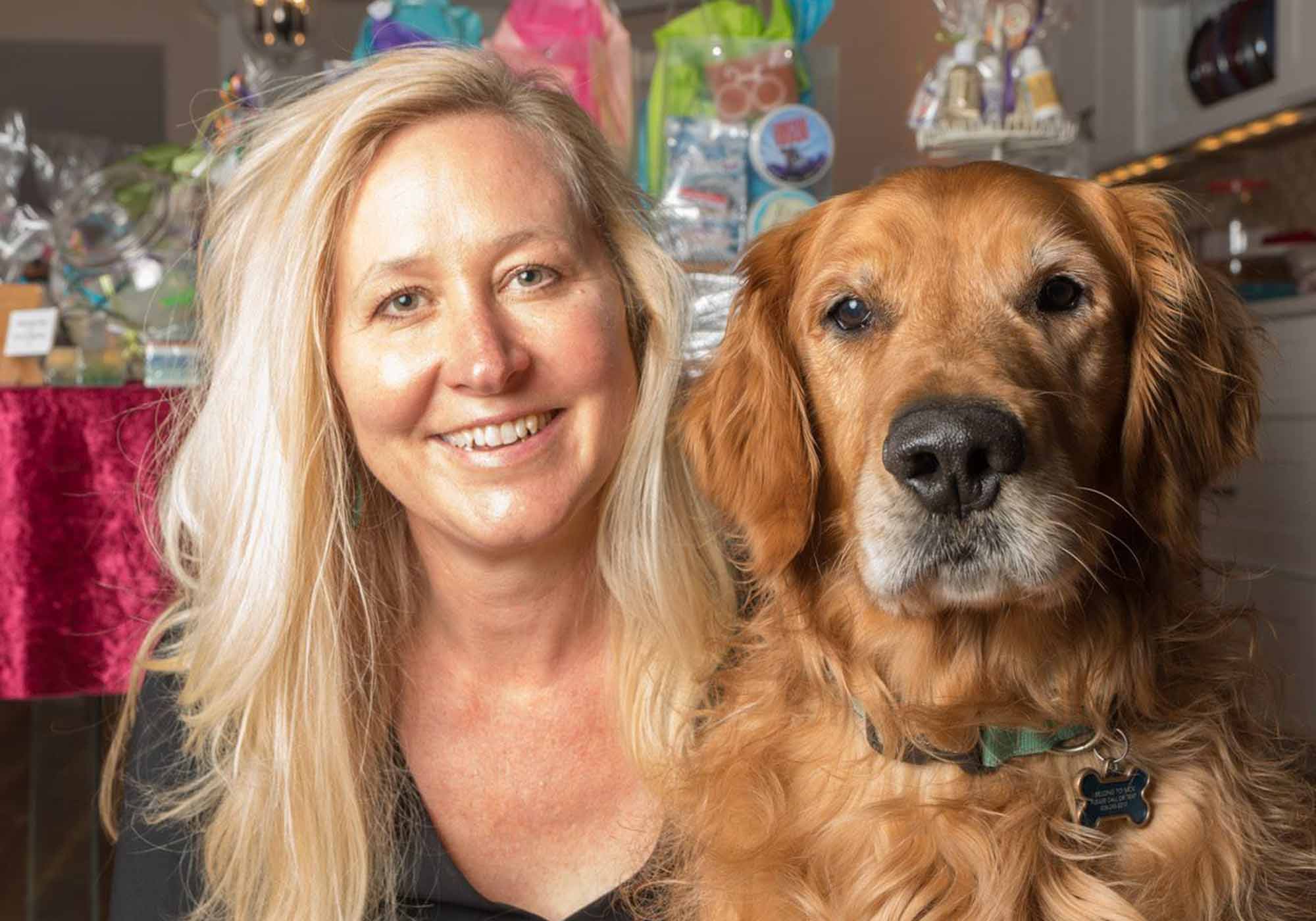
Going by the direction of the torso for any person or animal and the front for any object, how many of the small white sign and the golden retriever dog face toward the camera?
2

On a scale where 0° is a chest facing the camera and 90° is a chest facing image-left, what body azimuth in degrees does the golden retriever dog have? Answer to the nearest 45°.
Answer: approximately 0°

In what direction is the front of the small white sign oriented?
toward the camera

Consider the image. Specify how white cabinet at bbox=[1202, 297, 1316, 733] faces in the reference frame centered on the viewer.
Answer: facing the viewer and to the left of the viewer

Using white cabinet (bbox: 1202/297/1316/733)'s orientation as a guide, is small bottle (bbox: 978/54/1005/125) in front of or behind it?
in front

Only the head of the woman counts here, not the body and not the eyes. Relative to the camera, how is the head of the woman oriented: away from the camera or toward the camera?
toward the camera

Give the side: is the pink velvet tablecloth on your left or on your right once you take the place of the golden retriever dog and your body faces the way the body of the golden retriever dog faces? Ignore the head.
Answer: on your right

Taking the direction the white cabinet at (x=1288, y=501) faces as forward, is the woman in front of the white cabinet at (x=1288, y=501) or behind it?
in front
